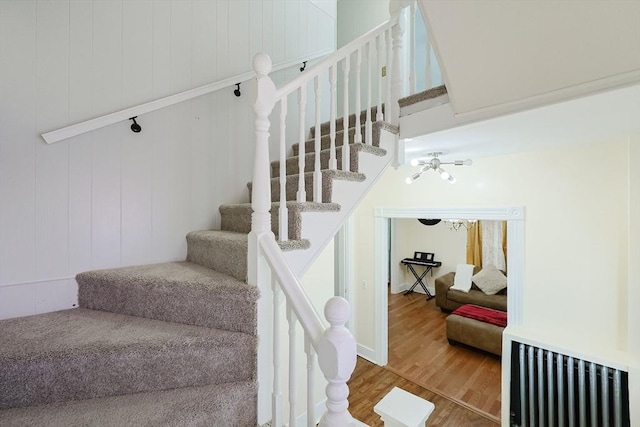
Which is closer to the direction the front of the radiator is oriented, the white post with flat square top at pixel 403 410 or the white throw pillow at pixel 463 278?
the white post with flat square top

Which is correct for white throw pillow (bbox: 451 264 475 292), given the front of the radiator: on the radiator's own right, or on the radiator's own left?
on the radiator's own right

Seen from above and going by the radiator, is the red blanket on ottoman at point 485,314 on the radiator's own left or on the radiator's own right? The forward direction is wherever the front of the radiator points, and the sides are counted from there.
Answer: on the radiator's own right

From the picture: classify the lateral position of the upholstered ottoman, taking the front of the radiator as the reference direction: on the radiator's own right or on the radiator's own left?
on the radiator's own right

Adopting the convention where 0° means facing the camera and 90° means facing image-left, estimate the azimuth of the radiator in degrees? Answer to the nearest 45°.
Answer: approximately 45°

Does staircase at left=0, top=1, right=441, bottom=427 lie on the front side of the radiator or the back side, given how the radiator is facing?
on the front side

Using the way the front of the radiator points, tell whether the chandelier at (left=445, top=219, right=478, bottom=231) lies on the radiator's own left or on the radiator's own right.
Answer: on the radiator's own right

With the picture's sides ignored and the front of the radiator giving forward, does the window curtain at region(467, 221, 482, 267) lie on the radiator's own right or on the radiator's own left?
on the radiator's own right
